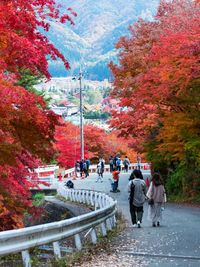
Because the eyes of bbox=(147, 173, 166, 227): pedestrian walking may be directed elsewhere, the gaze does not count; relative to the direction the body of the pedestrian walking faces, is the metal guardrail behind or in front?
behind

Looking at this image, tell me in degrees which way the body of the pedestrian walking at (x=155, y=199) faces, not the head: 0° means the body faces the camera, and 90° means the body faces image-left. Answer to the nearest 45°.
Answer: approximately 180°

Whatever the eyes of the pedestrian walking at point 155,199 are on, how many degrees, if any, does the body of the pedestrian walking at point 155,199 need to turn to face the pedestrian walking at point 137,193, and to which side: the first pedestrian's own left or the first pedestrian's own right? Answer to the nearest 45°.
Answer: approximately 135° to the first pedestrian's own left
